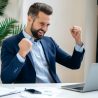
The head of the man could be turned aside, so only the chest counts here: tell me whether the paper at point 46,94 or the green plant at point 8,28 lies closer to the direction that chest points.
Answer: the paper

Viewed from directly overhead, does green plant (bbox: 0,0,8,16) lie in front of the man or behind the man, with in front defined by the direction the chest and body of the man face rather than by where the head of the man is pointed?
behind

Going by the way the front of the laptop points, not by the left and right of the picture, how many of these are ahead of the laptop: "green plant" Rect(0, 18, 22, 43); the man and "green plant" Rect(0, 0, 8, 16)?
3

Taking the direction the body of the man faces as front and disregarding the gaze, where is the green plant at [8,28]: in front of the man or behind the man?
behind

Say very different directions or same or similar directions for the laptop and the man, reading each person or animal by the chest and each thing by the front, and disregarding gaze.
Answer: very different directions

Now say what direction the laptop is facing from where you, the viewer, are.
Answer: facing away from the viewer and to the left of the viewer

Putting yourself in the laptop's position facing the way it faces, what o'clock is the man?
The man is roughly at 12 o'clock from the laptop.
